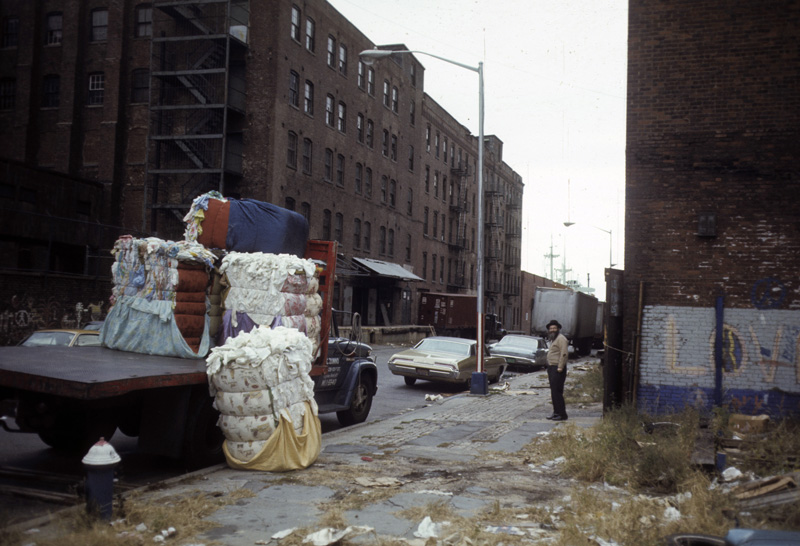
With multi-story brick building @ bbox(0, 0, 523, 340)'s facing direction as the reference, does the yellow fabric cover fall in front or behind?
in front

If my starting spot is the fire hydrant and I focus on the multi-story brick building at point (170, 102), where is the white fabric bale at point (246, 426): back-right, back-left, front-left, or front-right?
front-right

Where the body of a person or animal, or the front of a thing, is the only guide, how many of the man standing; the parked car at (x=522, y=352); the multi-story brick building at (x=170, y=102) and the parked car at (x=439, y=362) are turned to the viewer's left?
1

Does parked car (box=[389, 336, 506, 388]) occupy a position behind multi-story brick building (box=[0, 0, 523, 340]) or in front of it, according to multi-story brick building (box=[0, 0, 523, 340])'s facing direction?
in front
